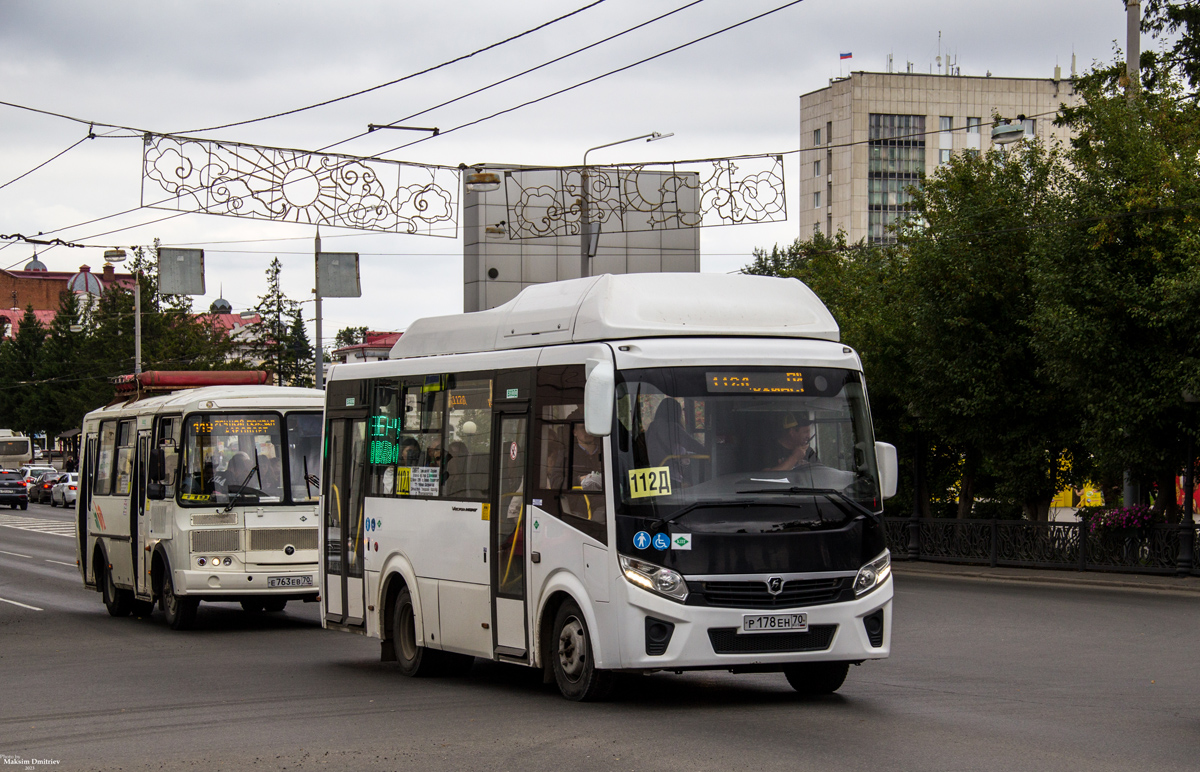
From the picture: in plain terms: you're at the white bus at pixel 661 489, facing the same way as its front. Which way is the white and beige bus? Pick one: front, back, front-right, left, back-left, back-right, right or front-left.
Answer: back

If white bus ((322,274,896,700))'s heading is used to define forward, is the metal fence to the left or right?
on its left

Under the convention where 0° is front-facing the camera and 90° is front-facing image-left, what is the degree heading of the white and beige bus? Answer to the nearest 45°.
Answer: approximately 0°

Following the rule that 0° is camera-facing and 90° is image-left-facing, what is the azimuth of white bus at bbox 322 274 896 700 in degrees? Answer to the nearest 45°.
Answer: approximately 315°

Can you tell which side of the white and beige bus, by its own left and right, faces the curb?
left

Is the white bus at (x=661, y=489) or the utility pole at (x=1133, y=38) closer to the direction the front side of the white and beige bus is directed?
the white bus

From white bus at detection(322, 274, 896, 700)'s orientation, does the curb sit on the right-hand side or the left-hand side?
on its left

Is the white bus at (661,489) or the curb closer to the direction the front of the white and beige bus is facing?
the white bus

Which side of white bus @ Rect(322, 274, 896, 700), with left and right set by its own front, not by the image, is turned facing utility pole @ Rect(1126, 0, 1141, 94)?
left
